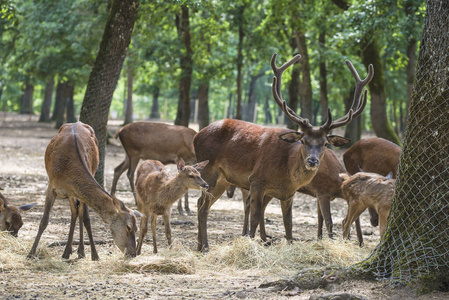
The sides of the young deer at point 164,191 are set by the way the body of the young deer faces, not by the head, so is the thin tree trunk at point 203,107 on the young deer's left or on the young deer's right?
on the young deer's left

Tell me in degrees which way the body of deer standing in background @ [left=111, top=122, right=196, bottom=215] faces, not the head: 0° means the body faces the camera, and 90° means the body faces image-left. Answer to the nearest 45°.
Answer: approximately 270°

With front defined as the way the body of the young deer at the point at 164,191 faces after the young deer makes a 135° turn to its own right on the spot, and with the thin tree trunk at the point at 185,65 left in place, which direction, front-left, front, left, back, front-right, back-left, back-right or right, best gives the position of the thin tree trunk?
right

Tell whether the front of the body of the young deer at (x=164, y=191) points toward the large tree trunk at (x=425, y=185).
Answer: yes

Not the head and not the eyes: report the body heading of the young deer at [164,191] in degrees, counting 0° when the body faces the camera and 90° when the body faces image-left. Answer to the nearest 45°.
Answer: approximately 315°

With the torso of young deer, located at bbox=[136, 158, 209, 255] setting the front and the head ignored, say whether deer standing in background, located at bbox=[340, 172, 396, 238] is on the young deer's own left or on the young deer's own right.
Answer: on the young deer's own left

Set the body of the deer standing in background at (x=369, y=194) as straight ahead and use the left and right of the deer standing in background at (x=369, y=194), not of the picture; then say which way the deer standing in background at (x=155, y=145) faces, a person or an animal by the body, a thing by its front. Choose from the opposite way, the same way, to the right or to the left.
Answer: the same way

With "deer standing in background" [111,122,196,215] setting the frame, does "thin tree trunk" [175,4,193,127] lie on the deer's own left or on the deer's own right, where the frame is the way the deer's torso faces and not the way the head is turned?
on the deer's own left
